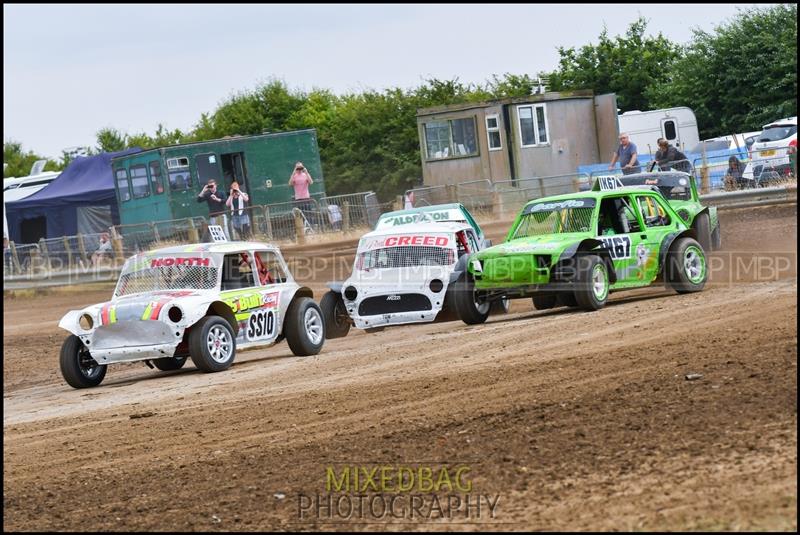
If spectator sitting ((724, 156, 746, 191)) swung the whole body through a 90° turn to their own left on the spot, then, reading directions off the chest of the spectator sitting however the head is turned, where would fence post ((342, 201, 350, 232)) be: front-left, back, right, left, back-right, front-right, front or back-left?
back

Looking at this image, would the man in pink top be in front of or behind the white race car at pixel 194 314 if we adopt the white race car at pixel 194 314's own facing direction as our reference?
behind

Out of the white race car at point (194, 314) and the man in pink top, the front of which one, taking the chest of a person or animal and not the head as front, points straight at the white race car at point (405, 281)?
the man in pink top

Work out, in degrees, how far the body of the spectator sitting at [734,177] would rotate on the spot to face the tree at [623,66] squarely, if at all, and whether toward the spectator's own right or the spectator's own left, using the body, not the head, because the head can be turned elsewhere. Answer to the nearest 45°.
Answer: approximately 135° to the spectator's own right

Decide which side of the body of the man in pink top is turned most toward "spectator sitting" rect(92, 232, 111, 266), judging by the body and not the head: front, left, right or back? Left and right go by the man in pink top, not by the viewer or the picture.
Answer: right

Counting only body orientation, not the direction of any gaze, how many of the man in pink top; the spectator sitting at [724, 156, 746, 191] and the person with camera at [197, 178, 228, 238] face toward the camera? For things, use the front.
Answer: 3

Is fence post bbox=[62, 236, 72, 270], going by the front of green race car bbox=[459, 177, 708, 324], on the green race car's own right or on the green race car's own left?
on the green race car's own right

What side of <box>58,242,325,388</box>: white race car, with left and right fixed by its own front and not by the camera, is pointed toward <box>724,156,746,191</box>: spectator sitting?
back

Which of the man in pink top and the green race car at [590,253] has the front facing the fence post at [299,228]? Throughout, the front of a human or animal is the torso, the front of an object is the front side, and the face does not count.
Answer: the man in pink top

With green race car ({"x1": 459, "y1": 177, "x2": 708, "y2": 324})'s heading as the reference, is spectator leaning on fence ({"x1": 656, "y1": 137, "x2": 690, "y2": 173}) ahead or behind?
behind

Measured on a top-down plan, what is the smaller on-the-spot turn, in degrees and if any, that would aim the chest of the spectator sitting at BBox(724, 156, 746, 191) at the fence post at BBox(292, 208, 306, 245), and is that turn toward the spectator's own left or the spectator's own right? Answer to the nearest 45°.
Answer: approximately 90° to the spectator's own right

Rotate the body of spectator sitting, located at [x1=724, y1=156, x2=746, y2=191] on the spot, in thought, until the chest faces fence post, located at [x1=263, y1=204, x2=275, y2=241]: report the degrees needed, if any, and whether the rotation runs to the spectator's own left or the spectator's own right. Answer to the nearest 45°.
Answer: approximately 90° to the spectator's own right

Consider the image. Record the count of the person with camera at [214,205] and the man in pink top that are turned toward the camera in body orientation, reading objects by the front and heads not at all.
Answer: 2

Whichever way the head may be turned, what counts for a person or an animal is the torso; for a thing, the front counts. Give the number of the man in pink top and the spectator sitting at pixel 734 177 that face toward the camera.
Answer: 2

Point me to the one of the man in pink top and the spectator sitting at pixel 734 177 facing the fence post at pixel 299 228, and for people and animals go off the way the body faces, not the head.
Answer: the man in pink top
